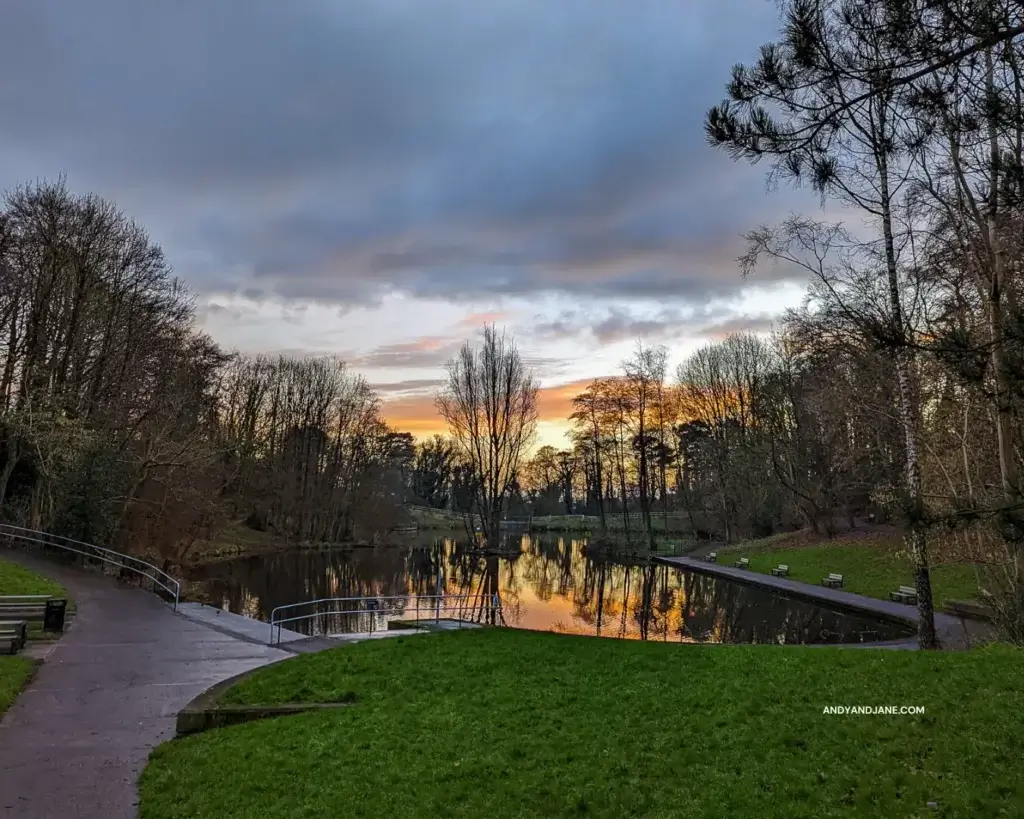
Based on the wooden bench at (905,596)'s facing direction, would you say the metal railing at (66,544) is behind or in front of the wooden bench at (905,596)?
in front

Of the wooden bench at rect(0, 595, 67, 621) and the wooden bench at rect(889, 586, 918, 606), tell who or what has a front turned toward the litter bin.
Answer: the wooden bench at rect(889, 586, 918, 606)

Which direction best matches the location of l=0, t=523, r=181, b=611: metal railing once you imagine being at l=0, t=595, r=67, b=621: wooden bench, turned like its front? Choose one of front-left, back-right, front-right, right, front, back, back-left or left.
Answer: front-left

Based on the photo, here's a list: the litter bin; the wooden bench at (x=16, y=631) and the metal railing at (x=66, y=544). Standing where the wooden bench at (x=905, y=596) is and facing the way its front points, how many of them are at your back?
0

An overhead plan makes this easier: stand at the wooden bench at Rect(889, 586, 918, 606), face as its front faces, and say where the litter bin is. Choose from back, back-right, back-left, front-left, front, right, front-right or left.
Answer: front

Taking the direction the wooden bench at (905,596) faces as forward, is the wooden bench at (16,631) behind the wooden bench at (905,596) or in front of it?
in front

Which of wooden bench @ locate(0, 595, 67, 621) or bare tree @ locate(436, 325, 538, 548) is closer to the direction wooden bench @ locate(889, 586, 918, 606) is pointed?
the wooden bench

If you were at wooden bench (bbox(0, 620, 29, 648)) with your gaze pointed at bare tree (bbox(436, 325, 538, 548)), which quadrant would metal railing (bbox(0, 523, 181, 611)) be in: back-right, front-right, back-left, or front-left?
front-left

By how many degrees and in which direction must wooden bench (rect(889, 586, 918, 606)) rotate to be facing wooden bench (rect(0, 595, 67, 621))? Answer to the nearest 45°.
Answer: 0° — it already faces it
